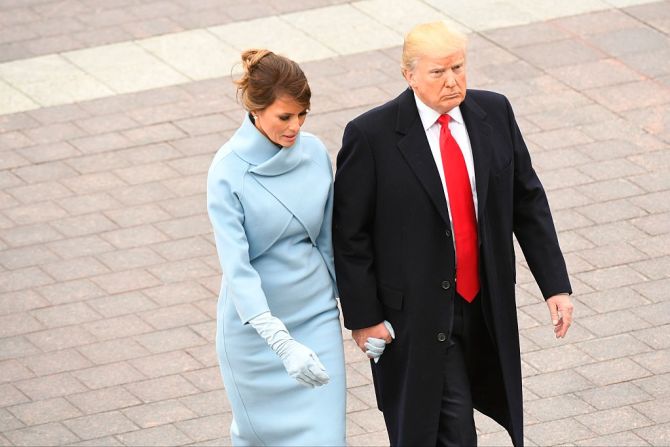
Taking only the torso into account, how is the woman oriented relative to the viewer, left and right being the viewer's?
facing the viewer and to the right of the viewer

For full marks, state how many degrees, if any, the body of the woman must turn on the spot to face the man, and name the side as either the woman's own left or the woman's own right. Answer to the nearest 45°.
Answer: approximately 45° to the woman's own left
